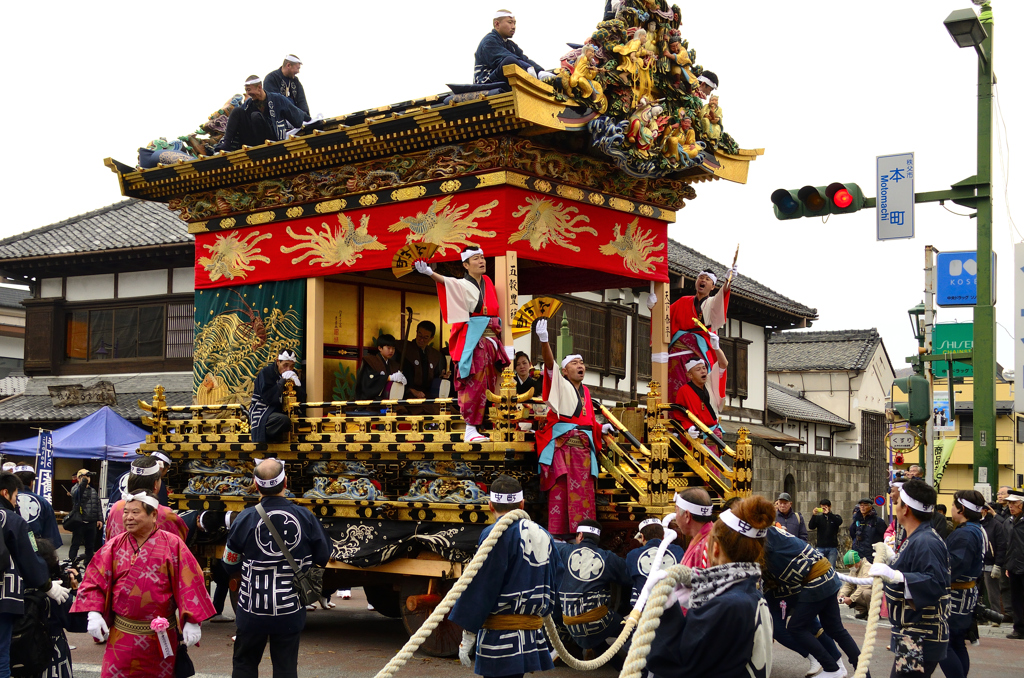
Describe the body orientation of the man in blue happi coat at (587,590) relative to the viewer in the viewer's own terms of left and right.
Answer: facing away from the viewer

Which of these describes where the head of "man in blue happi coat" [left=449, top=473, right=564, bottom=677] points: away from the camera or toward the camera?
away from the camera

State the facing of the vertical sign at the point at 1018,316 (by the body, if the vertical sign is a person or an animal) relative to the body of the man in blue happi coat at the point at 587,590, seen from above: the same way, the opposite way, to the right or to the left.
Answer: the opposite way

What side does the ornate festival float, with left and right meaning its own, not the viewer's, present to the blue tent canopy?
back

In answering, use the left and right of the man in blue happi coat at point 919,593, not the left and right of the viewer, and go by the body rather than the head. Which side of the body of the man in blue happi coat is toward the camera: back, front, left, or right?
left

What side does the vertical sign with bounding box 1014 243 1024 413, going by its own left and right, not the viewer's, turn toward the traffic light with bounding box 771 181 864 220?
right

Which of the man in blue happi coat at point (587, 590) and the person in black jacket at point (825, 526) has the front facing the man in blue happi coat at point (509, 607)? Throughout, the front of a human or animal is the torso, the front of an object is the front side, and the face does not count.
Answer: the person in black jacket

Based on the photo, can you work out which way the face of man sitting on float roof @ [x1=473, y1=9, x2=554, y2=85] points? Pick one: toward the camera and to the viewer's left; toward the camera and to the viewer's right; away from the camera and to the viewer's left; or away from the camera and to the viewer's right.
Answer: toward the camera and to the viewer's right
